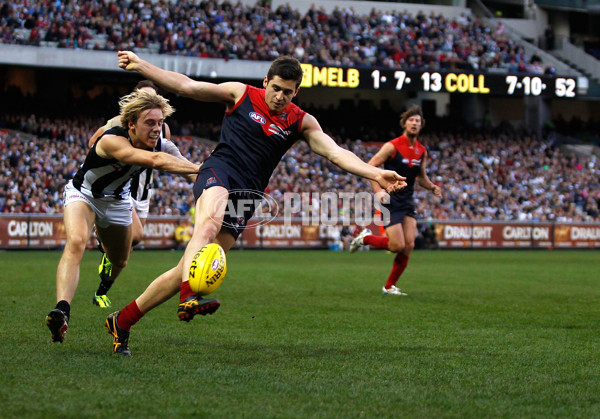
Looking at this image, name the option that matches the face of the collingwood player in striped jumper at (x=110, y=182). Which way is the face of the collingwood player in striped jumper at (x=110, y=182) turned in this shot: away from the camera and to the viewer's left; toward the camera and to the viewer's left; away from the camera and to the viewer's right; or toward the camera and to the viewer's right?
toward the camera and to the viewer's right

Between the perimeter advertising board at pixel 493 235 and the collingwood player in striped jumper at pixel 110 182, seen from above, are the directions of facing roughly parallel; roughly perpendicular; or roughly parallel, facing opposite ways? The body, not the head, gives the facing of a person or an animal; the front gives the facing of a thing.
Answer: roughly perpendicular

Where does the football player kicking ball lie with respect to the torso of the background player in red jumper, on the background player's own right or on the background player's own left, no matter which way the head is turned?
on the background player's own right

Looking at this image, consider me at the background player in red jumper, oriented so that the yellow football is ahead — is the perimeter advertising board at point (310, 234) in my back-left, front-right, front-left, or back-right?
back-right

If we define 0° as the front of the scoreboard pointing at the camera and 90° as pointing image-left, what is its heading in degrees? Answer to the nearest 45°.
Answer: approximately 0°

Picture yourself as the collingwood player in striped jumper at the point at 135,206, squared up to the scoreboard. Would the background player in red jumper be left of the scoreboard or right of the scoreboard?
right

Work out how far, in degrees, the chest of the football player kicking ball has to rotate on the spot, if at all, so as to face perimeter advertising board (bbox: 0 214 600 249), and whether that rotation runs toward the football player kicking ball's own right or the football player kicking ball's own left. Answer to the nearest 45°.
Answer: approximately 135° to the football player kicking ball's own left

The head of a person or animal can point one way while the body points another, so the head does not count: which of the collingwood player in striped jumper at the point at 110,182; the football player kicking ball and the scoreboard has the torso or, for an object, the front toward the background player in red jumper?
the scoreboard

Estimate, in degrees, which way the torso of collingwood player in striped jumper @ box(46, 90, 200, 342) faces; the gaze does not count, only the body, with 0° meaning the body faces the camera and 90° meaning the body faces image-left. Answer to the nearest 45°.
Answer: approximately 315°
